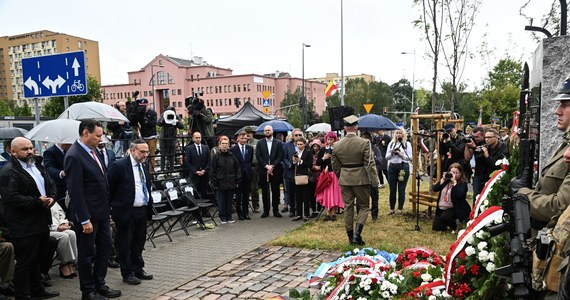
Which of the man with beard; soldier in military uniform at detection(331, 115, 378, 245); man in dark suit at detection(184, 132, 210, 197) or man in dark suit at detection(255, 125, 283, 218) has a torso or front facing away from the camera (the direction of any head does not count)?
the soldier in military uniform

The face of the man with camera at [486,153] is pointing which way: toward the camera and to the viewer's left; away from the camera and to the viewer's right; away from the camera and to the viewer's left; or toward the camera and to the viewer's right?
toward the camera and to the viewer's left

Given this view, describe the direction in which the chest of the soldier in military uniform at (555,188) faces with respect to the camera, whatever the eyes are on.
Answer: to the viewer's left

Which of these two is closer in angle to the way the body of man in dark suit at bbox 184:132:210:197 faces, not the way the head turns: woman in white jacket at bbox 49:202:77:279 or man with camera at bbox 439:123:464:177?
the woman in white jacket

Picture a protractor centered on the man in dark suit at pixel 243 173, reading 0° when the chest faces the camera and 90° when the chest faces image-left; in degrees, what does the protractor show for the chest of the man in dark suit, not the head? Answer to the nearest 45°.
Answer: approximately 0°

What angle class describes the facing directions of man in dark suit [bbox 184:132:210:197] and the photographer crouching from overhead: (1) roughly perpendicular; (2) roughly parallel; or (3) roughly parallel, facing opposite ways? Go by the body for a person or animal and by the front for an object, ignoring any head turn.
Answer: roughly perpendicular

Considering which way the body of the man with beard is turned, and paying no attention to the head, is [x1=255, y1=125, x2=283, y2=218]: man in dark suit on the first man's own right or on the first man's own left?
on the first man's own left

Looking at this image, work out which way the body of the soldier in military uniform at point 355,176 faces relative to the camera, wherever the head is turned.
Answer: away from the camera

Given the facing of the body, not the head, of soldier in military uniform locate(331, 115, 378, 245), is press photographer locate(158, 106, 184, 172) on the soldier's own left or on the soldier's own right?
on the soldier's own left

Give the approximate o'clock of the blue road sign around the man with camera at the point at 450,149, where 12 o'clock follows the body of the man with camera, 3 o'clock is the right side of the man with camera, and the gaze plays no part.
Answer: The blue road sign is roughly at 12 o'clock from the man with camera.

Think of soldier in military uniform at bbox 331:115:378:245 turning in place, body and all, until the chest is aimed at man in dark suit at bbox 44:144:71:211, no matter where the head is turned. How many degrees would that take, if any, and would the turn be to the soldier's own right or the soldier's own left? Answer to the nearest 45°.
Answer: approximately 90° to the soldier's own left
